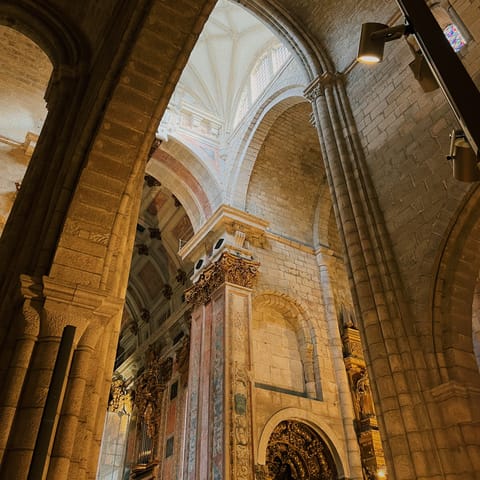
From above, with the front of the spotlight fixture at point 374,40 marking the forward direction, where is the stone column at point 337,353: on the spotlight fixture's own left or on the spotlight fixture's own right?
on the spotlight fixture's own right

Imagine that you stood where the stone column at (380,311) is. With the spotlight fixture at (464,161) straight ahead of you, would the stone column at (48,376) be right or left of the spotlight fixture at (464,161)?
right

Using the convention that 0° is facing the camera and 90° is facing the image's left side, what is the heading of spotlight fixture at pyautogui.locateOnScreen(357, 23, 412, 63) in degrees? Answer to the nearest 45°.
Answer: approximately 45°

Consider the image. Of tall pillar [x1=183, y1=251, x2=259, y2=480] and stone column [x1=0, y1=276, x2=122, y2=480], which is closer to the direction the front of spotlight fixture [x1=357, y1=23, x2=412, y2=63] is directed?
the stone column
